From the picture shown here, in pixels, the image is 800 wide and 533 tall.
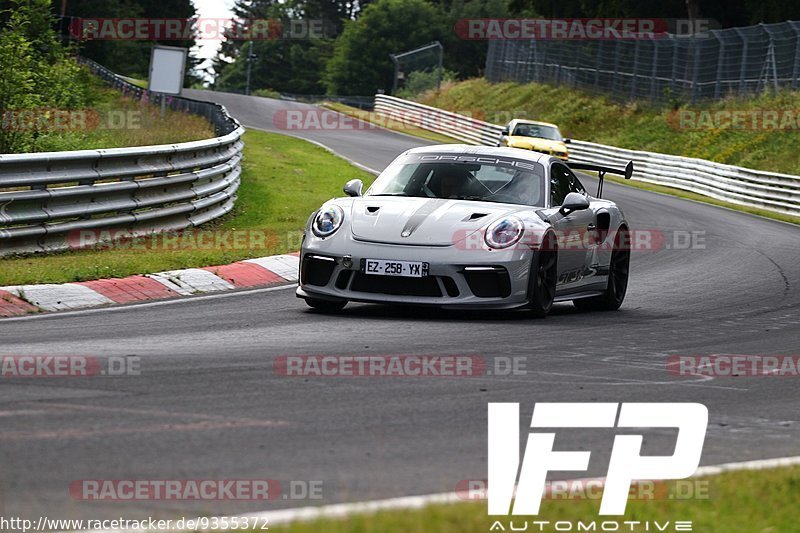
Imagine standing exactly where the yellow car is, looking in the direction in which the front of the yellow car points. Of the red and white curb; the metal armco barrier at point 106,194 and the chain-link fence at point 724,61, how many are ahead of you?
2

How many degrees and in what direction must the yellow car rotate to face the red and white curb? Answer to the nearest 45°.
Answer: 0° — it already faces it

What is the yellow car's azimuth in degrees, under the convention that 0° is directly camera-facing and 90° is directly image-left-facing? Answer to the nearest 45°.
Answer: approximately 0°

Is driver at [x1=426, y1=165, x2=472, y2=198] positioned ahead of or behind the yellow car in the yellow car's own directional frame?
ahead

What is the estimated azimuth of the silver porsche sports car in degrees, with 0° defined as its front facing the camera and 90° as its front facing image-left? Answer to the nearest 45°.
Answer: approximately 45°

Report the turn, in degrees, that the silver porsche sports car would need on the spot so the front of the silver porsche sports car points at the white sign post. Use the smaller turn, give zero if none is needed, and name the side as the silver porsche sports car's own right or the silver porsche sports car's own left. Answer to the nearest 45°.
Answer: approximately 135° to the silver porsche sports car's own right

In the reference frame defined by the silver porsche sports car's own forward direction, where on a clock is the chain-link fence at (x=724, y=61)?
The chain-link fence is roughly at 5 o'clock from the silver porsche sports car.

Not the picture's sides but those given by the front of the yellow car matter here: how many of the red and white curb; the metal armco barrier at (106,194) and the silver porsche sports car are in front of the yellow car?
3

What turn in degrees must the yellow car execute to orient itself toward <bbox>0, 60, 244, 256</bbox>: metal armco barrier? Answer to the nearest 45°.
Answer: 0° — it already faces it

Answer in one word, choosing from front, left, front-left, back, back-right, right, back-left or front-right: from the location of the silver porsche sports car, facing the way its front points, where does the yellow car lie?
back-right

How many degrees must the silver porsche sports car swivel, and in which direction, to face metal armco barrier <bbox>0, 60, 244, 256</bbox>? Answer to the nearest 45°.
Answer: approximately 90° to its right

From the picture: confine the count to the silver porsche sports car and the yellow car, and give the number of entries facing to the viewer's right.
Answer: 0
